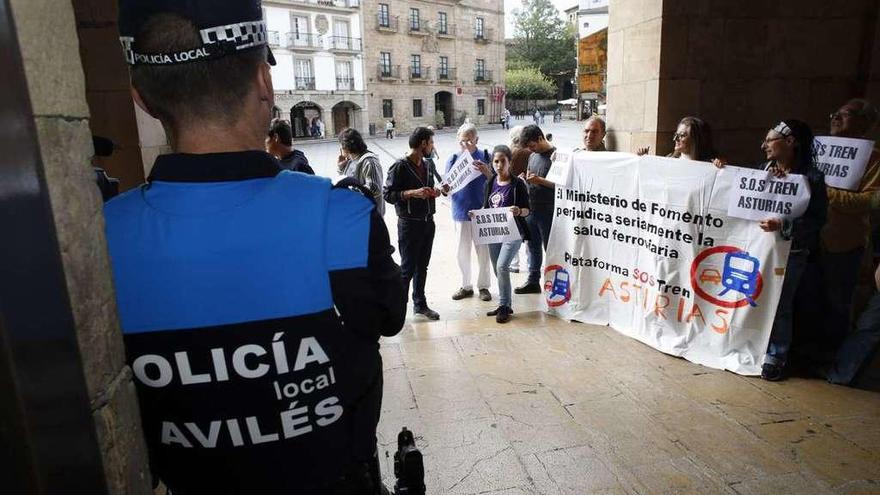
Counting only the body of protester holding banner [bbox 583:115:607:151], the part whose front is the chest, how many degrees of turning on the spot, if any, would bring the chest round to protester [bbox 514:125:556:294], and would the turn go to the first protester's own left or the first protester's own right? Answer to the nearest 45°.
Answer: approximately 90° to the first protester's own right

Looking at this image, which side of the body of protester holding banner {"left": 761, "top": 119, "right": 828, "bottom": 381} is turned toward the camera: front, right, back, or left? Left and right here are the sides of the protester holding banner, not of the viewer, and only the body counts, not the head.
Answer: left

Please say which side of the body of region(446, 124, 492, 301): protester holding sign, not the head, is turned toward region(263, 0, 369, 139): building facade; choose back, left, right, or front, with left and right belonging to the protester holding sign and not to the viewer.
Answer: back

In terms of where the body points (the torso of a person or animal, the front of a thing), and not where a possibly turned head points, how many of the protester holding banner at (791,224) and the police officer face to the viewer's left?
1

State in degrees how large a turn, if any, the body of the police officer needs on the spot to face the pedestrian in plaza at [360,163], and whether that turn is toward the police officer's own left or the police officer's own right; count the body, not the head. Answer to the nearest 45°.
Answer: approximately 45° to the police officer's own left

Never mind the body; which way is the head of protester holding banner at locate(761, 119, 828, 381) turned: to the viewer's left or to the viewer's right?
to the viewer's left

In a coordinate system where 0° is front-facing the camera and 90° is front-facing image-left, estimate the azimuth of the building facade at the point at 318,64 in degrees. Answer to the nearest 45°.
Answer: approximately 0°
